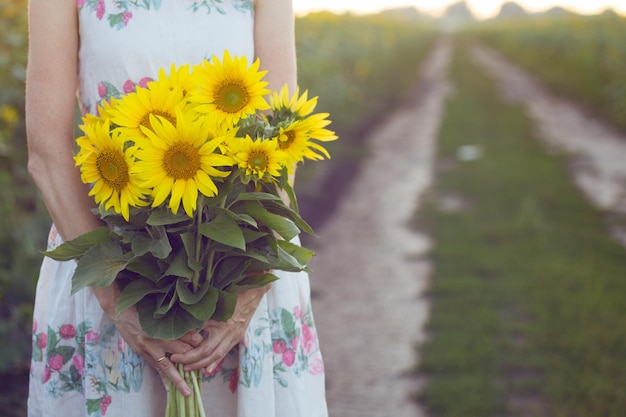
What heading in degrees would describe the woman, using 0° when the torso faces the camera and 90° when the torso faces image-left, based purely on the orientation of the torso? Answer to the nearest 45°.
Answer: approximately 0°
